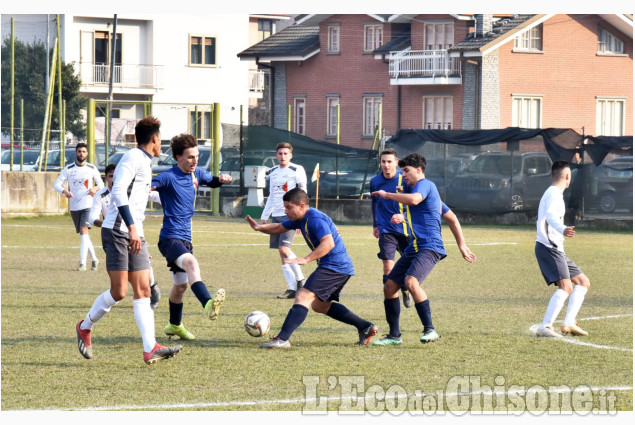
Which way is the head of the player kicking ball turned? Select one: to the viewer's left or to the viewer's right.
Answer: to the viewer's left

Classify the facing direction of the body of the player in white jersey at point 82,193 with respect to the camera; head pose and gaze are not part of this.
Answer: toward the camera

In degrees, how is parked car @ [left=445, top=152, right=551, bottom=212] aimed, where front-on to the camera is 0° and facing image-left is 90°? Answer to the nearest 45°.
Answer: approximately 45°

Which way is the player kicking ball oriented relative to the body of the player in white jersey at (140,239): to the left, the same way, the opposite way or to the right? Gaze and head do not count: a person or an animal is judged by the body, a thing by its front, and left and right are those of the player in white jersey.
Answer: the opposite way

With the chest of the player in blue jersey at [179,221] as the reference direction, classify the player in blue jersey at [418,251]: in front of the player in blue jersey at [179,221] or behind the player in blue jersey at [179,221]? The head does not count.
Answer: in front

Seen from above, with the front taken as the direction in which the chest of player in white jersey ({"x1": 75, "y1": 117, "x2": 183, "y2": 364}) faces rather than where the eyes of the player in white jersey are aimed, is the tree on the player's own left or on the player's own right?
on the player's own left

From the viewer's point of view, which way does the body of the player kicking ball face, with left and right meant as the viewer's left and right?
facing to the left of the viewer

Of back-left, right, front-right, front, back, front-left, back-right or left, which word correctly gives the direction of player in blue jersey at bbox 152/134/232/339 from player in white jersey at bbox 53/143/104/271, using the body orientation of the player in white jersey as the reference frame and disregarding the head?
front

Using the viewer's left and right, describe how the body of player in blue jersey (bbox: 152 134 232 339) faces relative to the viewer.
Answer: facing the viewer and to the right of the viewer

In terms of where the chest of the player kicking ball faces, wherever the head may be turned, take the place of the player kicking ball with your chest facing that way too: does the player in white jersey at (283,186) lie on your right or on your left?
on your right
